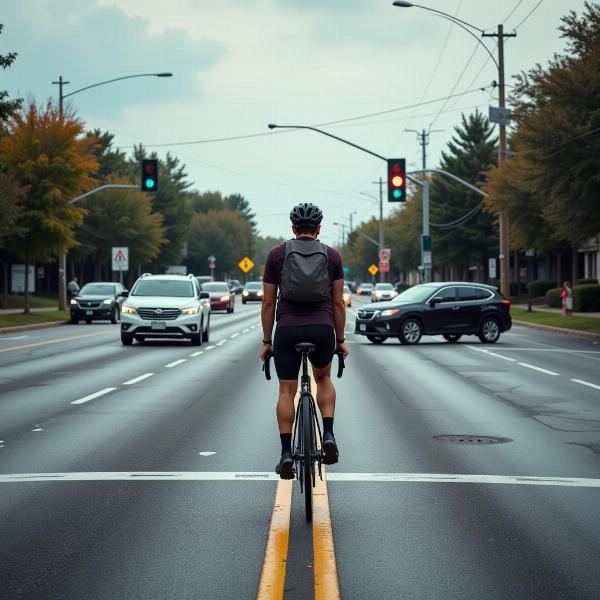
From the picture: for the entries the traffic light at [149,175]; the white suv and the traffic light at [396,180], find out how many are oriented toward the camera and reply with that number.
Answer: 3

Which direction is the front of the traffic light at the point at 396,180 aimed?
toward the camera

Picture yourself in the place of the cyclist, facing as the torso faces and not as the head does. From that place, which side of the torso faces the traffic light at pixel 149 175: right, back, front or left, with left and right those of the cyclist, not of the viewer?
front

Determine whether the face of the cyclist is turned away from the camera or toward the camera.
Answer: away from the camera

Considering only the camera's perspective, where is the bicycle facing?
facing away from the viewer

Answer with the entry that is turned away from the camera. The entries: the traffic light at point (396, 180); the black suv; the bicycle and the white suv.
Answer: the bicycle

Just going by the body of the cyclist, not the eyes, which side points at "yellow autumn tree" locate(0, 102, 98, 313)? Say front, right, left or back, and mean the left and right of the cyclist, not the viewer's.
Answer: front

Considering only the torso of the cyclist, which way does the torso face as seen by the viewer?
away from the camera

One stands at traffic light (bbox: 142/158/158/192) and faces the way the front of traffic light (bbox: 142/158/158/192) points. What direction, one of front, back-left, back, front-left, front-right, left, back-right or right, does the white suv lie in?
front

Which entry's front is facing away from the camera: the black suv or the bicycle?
the bicycle

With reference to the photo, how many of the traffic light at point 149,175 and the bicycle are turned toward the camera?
1

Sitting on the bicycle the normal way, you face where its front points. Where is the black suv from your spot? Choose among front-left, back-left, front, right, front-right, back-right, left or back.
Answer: front

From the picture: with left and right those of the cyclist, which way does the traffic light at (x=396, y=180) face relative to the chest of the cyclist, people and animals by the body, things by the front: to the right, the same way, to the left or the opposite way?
the opposite way

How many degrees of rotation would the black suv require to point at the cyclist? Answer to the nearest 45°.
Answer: approximately 45° to its left

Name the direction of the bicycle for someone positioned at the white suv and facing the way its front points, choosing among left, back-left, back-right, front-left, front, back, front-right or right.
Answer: front

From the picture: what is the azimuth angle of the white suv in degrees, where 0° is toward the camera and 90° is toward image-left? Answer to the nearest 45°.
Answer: approximately 0°

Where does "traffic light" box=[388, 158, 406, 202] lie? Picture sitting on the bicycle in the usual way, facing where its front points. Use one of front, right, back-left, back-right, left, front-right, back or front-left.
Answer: front
